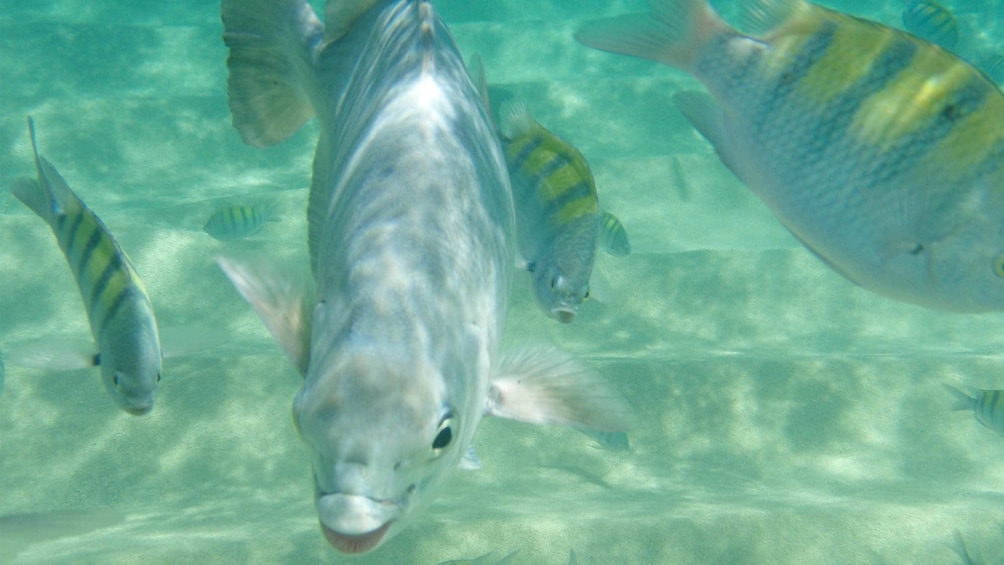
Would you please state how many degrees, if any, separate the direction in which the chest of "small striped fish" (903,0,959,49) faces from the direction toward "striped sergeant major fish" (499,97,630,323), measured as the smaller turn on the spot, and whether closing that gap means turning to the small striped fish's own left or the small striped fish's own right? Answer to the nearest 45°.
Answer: approximately 90° to the small striped fish's own right

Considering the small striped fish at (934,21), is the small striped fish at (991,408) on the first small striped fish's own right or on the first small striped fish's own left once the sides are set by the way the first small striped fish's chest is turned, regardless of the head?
on the first small striped fish's own right

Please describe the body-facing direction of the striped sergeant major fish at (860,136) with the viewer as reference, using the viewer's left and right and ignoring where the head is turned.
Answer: facing to the right of the viewer

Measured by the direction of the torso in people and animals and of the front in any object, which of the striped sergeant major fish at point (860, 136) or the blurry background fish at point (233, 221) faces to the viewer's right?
the striped sergeant major fish

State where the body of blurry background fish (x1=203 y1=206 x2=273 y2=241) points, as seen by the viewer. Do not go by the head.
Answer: to the viewer's left

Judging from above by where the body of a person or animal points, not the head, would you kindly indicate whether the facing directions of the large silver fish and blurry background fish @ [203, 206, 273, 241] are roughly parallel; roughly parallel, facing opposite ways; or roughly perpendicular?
roughly perpendicular

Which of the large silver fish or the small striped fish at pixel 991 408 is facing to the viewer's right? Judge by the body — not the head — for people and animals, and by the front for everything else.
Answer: the small striped fish

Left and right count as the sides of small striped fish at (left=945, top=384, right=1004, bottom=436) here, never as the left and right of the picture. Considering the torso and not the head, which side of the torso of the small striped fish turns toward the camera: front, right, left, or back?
right

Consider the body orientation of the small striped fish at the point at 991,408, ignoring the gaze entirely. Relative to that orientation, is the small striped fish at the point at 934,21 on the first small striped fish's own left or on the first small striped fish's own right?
on the first small striped fish's own left
